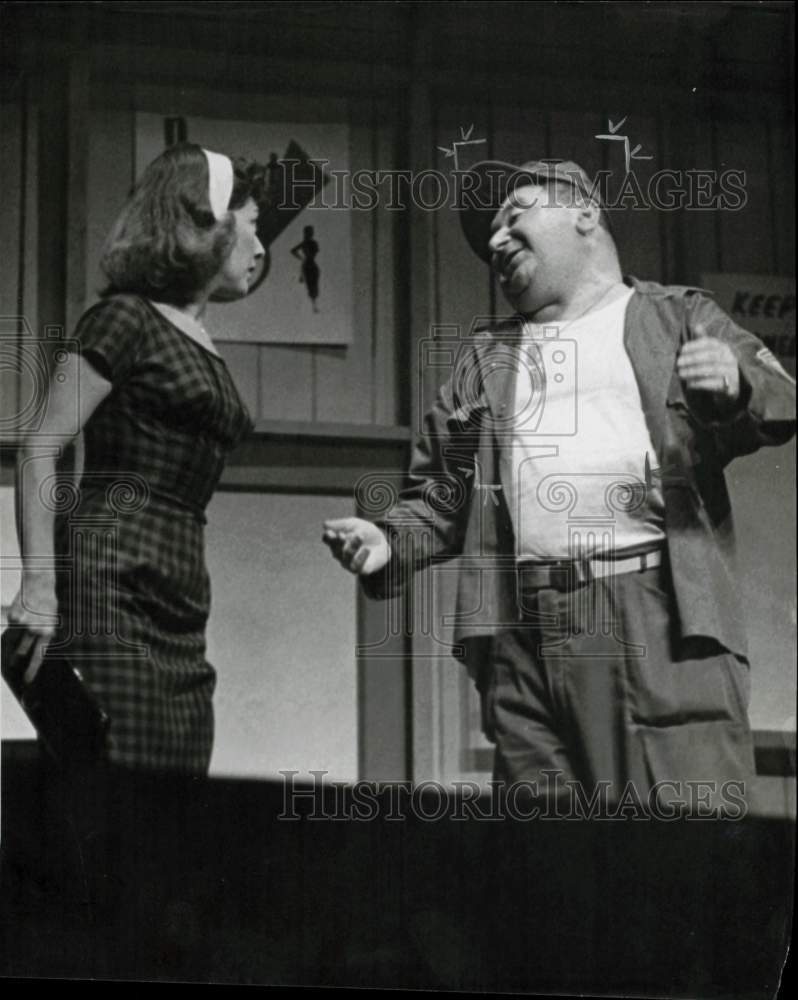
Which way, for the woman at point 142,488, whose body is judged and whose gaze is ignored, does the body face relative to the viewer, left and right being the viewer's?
facing to the right of the viewer

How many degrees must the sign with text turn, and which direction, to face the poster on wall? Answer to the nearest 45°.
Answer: approximately 90° to its right

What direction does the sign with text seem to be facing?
toward the camera

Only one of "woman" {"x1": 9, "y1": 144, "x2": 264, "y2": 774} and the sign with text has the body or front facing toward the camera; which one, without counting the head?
the sign with text

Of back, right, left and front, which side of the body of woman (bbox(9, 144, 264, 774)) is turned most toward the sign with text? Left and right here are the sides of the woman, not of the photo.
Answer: front

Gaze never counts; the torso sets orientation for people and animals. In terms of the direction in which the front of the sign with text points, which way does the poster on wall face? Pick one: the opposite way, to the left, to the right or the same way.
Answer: the same way

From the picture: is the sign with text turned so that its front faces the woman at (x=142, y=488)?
no

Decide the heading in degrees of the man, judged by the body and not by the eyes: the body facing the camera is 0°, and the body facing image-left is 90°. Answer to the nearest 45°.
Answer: approximately 45°

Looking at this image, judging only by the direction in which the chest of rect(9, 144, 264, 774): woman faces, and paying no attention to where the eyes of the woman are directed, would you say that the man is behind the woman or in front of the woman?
in front

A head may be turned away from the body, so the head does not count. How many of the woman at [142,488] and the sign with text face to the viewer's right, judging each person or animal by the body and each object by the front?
1

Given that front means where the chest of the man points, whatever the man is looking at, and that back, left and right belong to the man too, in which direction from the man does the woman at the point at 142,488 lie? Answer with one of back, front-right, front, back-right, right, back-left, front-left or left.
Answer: front-right

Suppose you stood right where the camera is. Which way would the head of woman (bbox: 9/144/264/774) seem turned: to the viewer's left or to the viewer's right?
to the viewer's right

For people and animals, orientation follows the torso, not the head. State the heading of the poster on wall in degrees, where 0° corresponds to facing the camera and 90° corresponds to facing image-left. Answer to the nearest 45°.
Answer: approximately 0°

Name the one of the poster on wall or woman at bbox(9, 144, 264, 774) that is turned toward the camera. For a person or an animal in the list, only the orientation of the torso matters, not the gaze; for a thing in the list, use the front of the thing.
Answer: the poster on wall
